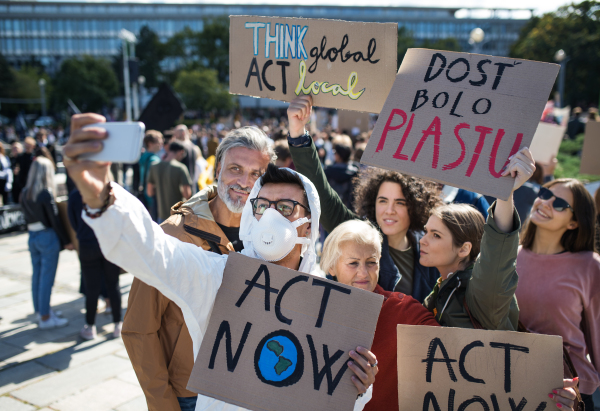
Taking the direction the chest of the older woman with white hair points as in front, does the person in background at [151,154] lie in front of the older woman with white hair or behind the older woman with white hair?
behind

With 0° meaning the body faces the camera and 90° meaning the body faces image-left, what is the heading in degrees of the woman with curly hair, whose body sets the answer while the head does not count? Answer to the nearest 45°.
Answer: approximately 45°

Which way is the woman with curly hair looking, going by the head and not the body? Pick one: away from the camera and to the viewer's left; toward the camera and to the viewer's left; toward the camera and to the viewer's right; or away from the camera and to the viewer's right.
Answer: toward the camera and to the viewer's left

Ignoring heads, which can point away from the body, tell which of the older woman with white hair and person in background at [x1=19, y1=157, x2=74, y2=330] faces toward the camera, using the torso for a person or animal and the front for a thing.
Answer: the older woman with white hair

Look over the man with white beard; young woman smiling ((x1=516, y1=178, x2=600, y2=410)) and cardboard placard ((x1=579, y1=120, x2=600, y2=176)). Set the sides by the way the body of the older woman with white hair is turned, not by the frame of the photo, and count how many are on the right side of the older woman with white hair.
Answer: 1

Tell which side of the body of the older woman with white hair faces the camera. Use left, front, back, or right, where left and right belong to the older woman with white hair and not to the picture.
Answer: front

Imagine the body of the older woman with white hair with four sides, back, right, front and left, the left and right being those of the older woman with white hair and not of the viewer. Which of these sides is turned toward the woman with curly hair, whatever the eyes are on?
back

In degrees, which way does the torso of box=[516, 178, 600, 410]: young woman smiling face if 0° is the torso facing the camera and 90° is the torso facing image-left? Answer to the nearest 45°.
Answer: approximately 45°
